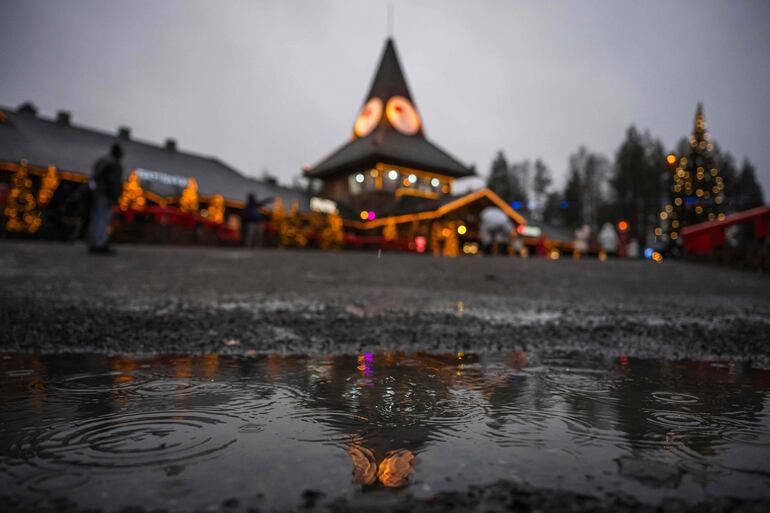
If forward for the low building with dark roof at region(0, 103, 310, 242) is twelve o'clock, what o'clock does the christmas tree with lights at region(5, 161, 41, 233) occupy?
The christmas tree with lights is roughly at 2 o'clock from the low building with dark roof.

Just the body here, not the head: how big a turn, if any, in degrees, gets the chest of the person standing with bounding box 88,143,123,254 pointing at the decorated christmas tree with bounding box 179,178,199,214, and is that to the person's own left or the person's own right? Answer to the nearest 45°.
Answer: approximately 90° to the person's own left

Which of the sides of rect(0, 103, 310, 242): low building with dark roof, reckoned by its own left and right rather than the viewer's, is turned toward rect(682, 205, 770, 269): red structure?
front

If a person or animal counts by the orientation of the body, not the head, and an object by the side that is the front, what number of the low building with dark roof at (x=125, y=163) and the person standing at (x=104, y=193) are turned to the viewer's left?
0

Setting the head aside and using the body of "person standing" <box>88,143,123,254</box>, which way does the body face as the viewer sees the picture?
to the viewer's right

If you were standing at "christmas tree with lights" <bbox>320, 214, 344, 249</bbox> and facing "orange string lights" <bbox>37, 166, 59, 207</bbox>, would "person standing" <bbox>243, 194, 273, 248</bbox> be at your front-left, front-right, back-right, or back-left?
front-left
